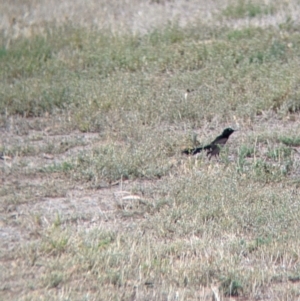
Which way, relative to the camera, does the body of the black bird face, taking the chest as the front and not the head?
to the viewer's right

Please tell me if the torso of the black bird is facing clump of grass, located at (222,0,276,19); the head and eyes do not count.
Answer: no
